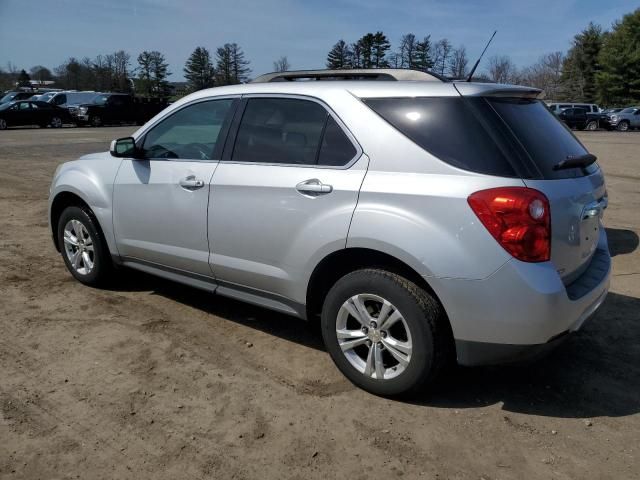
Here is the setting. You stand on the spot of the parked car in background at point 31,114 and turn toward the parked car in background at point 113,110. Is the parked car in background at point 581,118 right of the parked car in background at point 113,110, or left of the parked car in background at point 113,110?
right

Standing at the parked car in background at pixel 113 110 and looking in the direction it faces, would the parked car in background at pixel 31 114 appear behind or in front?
in front

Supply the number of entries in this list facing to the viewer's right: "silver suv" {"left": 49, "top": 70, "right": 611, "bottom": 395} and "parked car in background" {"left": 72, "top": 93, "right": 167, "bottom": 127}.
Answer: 0

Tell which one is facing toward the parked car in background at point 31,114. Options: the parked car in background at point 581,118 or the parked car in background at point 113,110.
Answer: the parked car in background at point 113,110

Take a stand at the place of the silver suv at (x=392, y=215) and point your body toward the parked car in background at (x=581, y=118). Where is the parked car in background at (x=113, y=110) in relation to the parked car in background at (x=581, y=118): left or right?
left

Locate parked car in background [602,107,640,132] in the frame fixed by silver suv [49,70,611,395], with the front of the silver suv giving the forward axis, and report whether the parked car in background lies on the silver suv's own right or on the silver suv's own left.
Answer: on the silver suv's own right

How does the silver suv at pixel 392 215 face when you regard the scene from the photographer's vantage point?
facing away from the viewer and to the left of the viewer

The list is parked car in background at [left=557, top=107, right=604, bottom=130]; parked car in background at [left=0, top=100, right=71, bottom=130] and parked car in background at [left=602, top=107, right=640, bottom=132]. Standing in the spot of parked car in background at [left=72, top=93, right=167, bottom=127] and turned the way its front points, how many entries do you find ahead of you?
1

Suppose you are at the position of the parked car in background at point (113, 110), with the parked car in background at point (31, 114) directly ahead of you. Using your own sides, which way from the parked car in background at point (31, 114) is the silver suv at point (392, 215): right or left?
left

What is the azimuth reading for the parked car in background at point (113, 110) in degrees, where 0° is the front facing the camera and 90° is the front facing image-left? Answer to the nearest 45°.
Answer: approximately 45°
